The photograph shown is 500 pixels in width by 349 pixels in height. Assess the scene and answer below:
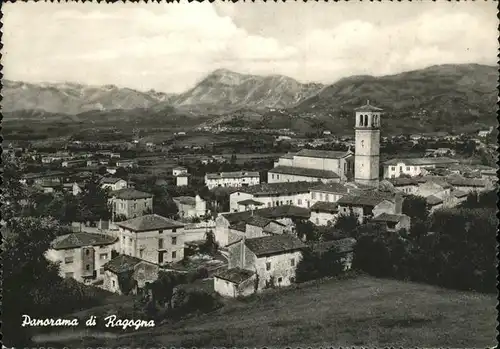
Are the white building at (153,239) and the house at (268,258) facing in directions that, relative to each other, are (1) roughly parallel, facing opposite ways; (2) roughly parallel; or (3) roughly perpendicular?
roughly parallel

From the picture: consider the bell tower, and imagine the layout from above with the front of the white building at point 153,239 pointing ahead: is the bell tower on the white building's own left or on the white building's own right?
on the white building's own left

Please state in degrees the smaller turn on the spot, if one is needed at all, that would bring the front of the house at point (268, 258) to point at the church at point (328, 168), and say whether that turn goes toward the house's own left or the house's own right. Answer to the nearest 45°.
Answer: approximately 135° to the house's own left

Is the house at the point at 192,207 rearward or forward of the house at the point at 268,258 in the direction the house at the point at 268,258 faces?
rearward

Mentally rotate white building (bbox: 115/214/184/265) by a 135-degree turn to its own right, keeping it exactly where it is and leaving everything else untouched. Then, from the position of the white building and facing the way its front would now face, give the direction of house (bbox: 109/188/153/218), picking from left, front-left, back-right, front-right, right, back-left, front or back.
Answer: right

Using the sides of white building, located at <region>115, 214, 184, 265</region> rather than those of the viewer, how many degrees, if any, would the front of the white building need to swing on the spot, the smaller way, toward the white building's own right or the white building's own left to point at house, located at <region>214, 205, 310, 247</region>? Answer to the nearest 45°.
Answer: approximately 90° to the white building's own left

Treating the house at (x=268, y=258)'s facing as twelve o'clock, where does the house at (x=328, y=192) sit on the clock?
the house at (x=328, y=192) is roughly at 8 o'clock from the house at (x=268, y=258).

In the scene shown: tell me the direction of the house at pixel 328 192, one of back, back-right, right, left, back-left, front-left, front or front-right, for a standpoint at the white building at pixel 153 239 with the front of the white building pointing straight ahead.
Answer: left

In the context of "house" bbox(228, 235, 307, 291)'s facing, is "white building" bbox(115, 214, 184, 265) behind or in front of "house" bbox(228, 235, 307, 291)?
behind

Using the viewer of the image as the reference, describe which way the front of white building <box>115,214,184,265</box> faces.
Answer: facing the viewer and to the right of the viewer

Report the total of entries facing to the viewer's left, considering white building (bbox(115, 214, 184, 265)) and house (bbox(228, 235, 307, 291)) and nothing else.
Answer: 0

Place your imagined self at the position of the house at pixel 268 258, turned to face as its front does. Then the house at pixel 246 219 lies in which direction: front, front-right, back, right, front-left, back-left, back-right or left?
back-left

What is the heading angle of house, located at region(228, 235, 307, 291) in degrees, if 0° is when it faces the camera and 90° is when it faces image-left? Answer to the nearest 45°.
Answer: approximately 315°

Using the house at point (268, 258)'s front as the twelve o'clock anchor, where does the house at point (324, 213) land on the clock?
the house at point (324, 213) is roughly at 8 o'clock from the house at point (268, 258).
